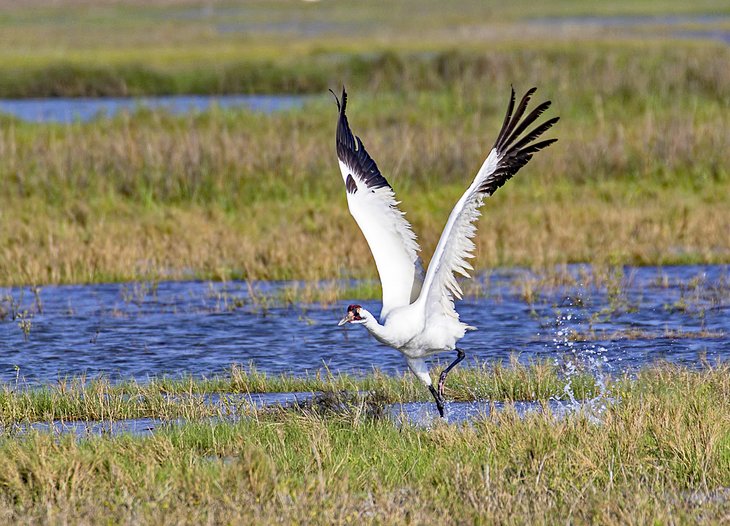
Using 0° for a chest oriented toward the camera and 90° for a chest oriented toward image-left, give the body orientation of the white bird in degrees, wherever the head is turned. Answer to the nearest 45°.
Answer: approximately 45°
